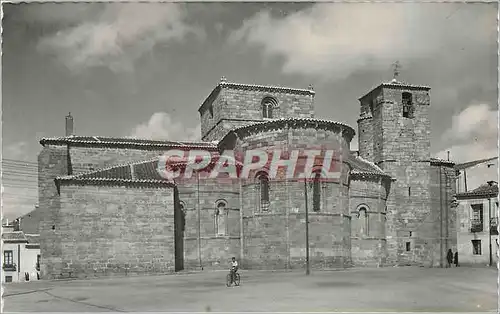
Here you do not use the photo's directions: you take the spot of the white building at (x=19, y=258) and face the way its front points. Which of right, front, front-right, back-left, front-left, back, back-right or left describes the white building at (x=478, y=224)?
front-left

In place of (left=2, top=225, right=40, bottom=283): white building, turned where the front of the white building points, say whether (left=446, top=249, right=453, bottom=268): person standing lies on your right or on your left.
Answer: on your left

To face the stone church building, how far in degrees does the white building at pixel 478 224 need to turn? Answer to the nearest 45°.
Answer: approximately 45° to its right

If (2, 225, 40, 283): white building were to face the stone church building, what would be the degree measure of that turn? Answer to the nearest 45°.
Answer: approximately 45° to its left

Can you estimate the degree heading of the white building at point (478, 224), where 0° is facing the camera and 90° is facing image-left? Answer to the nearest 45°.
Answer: approximately 0°

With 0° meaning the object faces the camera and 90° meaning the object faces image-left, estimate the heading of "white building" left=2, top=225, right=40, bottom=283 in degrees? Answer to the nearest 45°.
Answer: approximately 0°

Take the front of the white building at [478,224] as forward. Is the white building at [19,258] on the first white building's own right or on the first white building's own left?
on the first white building's own right

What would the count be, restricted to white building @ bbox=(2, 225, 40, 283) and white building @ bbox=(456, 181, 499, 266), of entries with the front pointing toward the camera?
2
